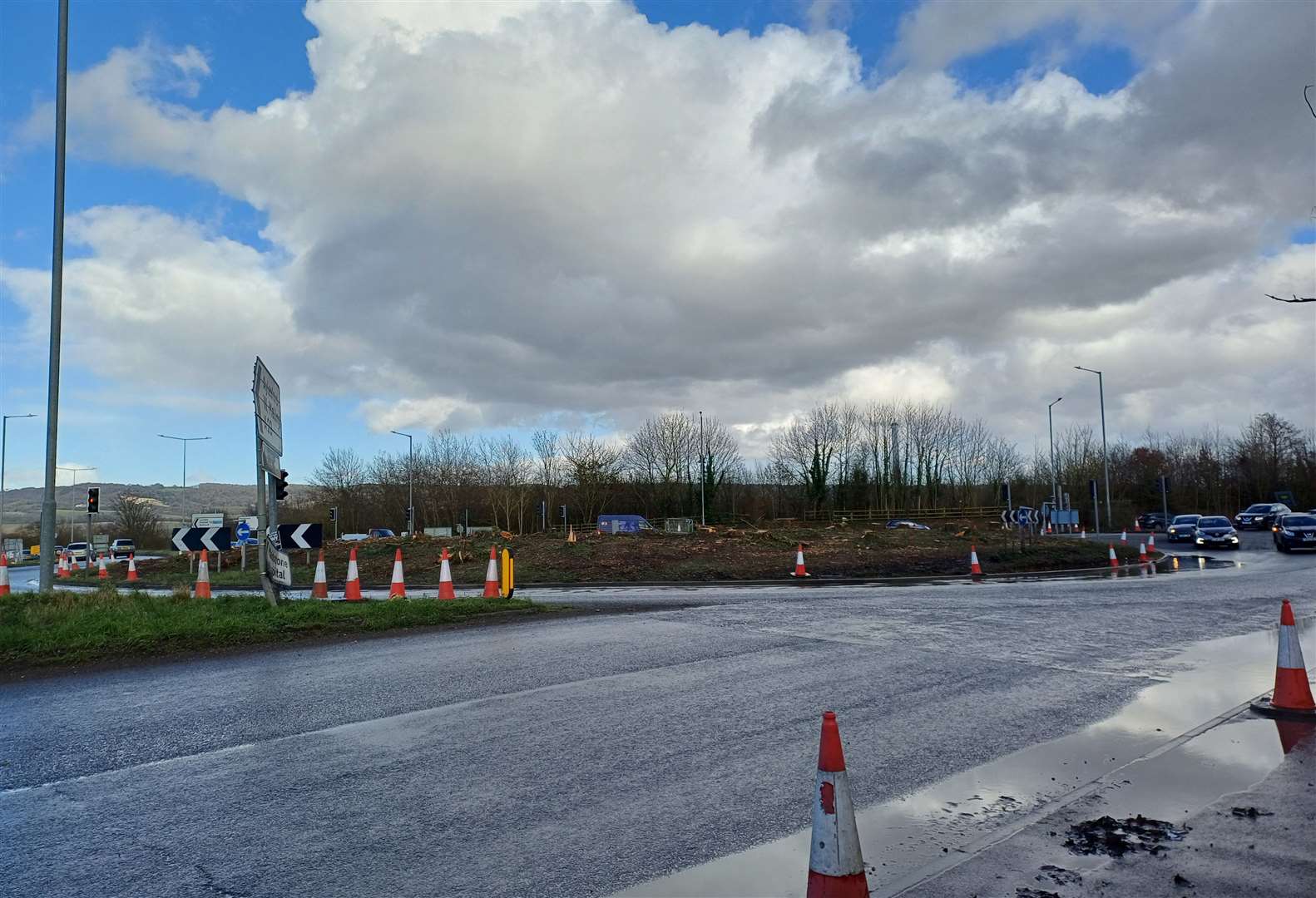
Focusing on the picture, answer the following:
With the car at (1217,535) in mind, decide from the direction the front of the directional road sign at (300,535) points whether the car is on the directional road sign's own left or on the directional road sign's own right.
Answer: on the directional road sign's own left

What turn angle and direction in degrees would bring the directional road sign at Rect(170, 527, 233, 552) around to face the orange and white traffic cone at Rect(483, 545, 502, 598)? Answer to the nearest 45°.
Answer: approximately 90° to its left

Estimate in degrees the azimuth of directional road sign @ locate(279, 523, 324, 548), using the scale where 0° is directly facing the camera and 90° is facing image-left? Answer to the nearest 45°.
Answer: approximately 0°

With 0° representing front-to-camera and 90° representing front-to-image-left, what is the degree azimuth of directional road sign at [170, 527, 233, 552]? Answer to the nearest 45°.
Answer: approximately 0°

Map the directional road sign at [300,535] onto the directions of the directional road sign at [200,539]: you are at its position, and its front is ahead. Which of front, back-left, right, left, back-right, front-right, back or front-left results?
front-left

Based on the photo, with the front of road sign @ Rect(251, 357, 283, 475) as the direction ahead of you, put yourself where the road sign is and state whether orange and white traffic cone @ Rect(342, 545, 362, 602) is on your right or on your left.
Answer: on your left

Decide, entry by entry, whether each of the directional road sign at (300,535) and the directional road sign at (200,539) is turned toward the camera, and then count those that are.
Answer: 2

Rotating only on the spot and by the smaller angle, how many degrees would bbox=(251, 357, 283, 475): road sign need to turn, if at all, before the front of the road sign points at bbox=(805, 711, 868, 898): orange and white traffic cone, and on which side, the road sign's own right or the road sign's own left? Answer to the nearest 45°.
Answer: approximately 45° to the road sign's own right

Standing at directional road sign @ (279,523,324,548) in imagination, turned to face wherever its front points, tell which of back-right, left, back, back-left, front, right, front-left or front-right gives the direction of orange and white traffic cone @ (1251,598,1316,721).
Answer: front-left

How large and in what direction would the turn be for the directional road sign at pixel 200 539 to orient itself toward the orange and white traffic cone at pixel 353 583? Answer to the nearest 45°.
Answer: approximately 90° to its left
